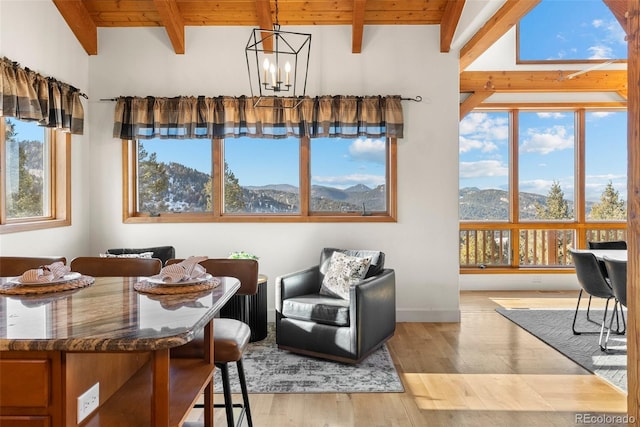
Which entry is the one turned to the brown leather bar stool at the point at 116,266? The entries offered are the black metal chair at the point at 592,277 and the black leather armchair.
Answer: the black leather armchair

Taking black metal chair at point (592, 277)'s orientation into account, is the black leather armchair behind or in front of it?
behind

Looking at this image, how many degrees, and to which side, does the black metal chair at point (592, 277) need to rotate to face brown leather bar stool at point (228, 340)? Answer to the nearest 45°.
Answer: approximately 180°

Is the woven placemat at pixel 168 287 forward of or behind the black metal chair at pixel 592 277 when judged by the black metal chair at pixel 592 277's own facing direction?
behind

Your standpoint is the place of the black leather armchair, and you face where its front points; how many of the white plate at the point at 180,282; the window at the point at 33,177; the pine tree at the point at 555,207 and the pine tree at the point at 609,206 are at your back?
2

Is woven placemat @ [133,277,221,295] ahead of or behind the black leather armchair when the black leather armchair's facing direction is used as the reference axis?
ahead

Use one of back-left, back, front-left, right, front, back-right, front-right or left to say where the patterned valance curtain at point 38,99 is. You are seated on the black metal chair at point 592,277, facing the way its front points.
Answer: back

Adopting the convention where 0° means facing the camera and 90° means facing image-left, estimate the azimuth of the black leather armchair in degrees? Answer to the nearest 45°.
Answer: approximately 45°

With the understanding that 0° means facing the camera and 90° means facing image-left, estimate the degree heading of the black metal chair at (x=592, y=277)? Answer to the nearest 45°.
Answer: approximately 225°

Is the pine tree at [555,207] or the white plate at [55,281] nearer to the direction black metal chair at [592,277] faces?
the pine tree
